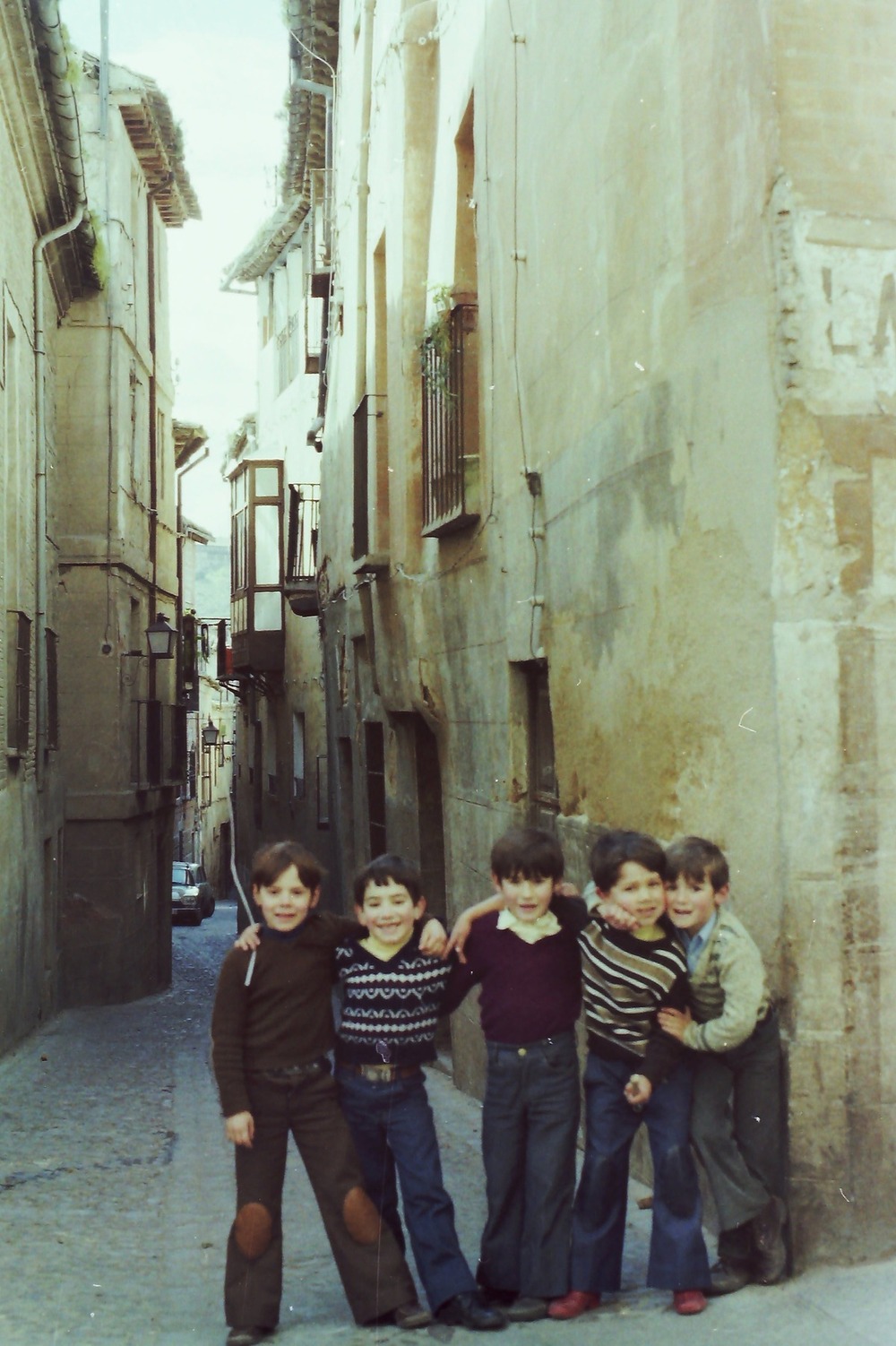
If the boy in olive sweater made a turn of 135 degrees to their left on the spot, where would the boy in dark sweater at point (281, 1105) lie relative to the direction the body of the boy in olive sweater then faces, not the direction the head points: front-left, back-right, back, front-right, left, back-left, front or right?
back

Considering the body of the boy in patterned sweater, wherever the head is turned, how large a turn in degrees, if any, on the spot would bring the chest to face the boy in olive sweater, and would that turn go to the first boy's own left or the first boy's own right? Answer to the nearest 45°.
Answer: approximately 90° to the first boy's own left

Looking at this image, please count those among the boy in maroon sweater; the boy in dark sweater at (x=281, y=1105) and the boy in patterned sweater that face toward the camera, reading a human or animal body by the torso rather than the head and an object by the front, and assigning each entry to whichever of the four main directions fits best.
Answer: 3

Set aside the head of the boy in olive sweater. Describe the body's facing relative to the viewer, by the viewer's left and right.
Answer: facing the viewer and to the left of the viewer

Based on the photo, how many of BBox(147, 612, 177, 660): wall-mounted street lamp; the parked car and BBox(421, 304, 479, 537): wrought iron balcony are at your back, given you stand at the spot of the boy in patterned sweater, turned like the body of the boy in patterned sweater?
3

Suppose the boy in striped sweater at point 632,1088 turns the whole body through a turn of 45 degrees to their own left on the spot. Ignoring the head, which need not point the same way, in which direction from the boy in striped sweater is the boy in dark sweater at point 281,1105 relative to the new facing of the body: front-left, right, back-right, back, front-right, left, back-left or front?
back-right

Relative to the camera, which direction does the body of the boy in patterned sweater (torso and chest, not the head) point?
toward the camera

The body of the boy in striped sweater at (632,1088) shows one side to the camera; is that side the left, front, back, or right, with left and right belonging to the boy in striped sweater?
front

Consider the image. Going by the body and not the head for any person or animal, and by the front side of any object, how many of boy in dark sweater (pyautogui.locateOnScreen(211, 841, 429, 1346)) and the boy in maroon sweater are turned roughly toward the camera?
2

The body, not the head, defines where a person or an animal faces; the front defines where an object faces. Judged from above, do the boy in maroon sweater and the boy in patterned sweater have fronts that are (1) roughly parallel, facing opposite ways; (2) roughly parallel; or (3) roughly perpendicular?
roughly parallel

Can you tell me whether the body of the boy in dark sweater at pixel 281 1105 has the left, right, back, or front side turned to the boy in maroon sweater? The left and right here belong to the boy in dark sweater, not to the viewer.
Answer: left

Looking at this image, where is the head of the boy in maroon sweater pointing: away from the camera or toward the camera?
toward the camera
